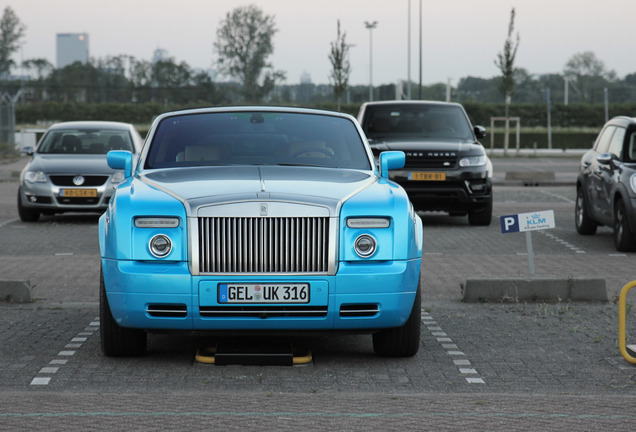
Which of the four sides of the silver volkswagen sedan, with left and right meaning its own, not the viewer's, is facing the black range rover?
left

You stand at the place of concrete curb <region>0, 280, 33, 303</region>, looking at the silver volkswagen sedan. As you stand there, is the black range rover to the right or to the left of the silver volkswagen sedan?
right

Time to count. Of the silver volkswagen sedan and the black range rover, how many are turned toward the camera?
2

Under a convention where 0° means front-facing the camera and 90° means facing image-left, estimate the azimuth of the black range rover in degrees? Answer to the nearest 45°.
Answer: approximately 0°

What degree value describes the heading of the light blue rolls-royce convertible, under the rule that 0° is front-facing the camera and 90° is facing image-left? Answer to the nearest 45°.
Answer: approximately 0°

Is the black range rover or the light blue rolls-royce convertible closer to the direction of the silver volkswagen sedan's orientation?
the light blue rolls-royce convertible

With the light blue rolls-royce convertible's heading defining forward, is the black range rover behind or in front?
behind

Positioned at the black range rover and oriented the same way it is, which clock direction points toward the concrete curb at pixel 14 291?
The concrete curb is roughly at 1 o'clock from the black range rover.

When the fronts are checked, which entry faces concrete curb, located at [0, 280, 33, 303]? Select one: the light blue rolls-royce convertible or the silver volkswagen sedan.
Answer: the silver volkswagen sedan
